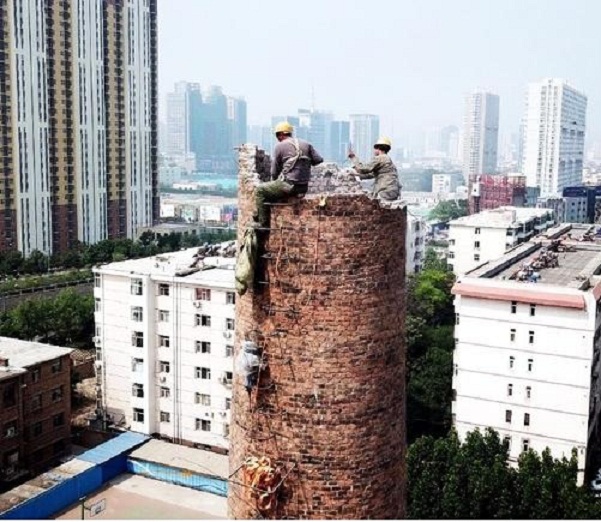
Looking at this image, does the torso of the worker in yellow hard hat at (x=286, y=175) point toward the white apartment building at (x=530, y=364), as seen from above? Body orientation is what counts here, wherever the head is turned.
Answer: no

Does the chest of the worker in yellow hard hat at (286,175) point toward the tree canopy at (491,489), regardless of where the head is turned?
no

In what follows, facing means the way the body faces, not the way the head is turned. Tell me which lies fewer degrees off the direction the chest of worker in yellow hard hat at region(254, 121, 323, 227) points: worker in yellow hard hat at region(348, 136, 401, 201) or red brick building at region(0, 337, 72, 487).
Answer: the red brick building

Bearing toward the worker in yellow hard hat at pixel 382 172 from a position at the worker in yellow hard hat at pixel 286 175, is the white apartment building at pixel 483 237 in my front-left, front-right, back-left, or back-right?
front-left

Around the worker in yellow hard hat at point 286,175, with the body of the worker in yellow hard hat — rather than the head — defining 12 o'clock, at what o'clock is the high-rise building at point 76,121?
The high-rise building is roughly at 1 o'clock from the worker in yellow hard hat.

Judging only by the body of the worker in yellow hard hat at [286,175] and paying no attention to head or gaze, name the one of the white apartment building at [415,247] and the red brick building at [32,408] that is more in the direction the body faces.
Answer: the red brick building

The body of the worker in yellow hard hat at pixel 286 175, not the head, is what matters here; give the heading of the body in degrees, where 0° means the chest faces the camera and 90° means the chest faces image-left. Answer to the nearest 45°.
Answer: approximately 135°

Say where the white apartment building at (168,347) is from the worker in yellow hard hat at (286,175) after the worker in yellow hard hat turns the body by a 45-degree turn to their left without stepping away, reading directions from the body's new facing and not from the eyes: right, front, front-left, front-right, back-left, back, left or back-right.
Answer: right

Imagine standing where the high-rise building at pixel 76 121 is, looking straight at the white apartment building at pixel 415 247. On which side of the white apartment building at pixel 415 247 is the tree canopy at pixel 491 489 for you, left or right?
right

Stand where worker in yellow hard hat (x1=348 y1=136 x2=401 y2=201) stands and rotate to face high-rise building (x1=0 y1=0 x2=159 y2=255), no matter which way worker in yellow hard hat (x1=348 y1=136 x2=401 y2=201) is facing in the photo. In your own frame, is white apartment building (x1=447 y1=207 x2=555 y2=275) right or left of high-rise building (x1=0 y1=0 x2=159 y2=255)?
right
